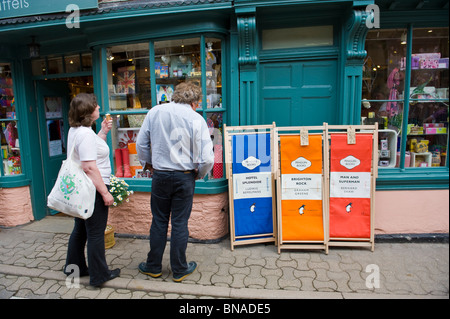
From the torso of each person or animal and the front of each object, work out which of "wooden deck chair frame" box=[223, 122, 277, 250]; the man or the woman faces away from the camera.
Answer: the man

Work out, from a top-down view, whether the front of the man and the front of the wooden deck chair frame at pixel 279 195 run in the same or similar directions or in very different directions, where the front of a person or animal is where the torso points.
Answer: very different directions

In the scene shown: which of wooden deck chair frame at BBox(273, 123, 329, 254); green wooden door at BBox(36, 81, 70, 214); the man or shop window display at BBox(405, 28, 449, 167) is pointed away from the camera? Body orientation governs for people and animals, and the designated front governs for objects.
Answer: the man

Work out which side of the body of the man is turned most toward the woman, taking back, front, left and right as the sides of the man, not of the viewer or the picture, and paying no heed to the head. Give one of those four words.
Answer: left

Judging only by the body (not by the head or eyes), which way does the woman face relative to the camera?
to the viewer's right

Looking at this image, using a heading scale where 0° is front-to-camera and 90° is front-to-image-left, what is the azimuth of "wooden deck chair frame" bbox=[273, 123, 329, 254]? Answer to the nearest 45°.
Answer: approximately 0°

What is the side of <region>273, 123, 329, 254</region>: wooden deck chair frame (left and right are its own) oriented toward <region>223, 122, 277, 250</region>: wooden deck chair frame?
right

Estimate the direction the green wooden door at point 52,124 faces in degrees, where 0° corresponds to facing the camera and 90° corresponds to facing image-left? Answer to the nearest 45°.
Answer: approximately 315°

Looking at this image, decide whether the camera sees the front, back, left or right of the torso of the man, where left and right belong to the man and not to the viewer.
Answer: back

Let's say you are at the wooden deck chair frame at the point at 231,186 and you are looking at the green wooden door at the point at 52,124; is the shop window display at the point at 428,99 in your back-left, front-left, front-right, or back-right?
back-right

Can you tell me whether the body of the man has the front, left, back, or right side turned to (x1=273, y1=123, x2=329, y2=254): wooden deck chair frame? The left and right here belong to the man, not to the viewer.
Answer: right
